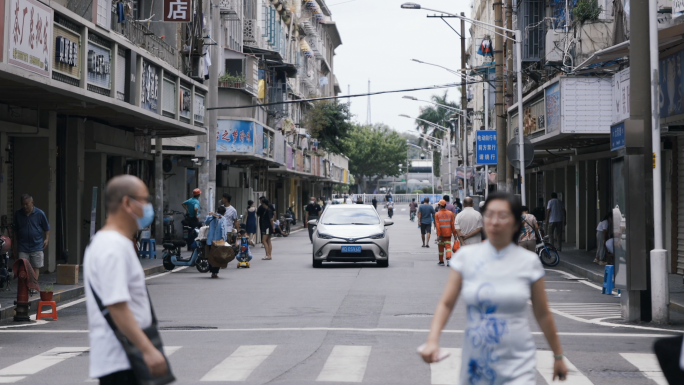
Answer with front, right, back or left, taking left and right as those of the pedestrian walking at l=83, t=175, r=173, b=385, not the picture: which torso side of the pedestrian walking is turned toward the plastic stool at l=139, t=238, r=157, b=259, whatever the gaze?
left

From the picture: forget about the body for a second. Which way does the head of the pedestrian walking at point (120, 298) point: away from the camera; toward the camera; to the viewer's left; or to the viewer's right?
to the viewer's right

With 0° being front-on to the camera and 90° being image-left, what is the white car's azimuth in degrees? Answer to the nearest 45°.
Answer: approximately 0°

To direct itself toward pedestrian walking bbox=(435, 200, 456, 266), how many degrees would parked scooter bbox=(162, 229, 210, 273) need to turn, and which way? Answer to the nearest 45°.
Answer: approximately 45° to its left

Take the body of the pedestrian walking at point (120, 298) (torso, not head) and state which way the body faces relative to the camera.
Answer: to the viewer's right
